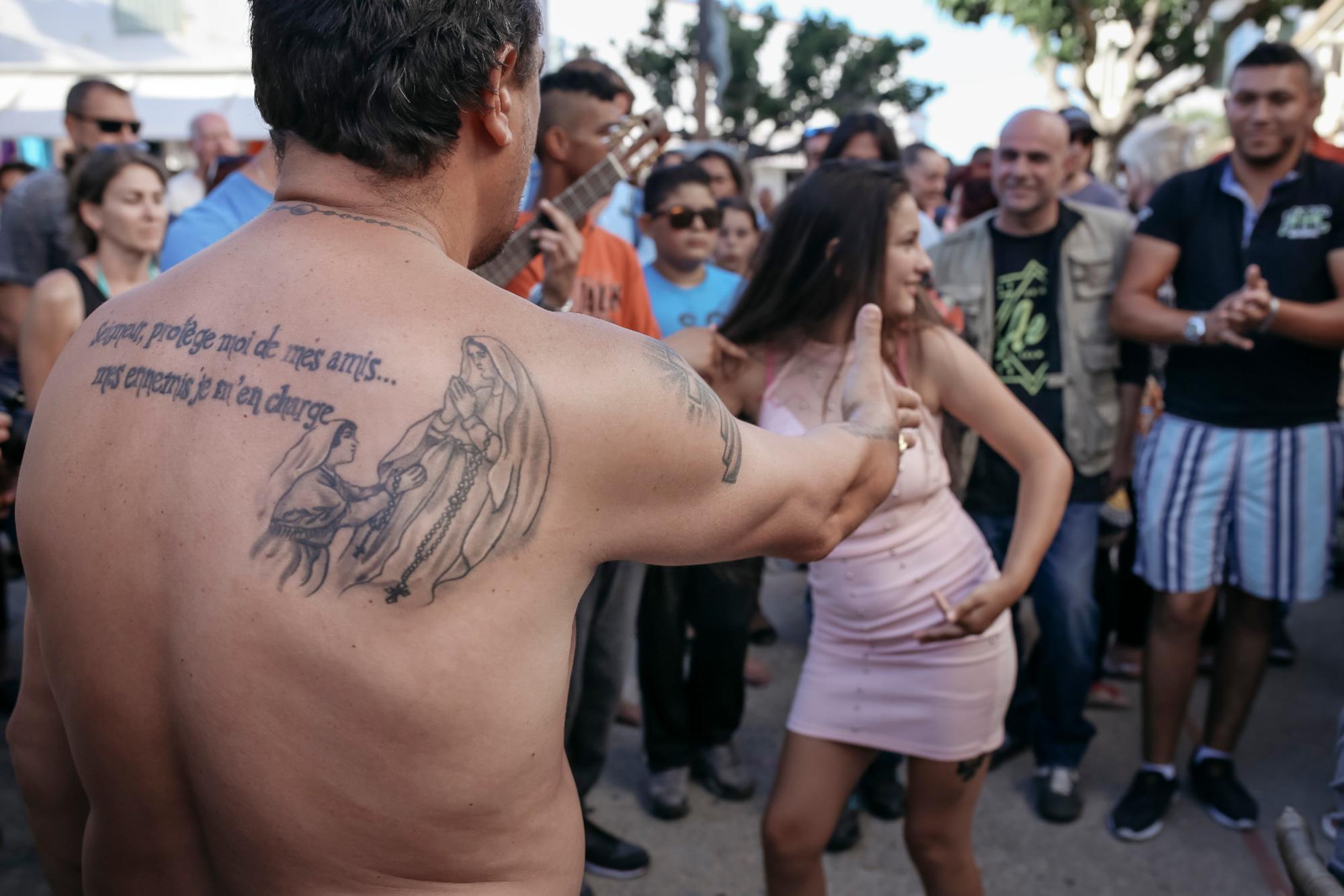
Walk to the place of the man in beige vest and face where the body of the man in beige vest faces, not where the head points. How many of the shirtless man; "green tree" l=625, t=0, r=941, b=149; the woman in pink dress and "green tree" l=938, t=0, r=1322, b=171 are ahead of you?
2

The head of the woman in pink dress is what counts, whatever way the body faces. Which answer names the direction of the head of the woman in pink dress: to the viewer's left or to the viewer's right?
to the viewer's right

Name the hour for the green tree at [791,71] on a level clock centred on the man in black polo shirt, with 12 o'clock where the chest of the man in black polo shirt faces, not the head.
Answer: The green tree is roughly at 5 o'clock from the man in black polo shirt.

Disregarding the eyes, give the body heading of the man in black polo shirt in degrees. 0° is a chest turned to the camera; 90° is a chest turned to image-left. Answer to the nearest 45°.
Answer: approximately 0°

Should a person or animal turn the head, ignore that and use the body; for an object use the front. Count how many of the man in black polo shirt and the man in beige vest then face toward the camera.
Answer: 2
